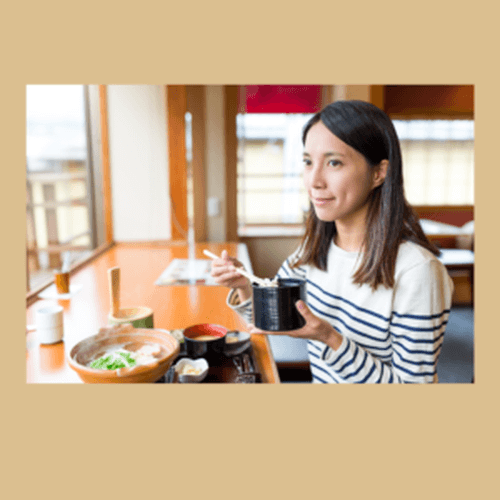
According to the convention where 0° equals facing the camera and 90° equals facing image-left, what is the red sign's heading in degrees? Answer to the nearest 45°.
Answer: approximately 0°

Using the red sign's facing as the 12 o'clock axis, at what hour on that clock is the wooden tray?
The wooden tray is roughly at 12 o'clock from the red sign.

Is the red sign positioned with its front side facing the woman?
yes

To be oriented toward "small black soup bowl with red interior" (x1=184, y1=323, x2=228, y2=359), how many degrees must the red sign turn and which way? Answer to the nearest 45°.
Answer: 0° — it already faces it
